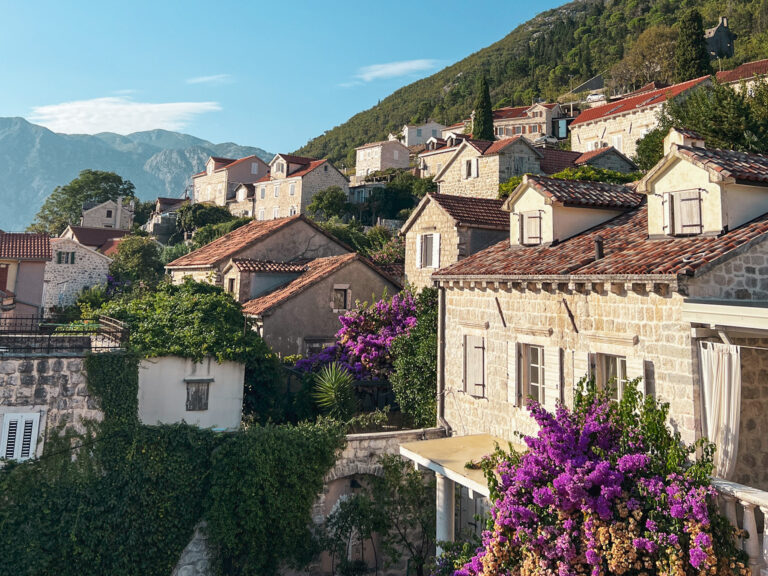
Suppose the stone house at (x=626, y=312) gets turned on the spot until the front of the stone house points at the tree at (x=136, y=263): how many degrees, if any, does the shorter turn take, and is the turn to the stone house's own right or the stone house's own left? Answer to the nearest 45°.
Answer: approximately 90° to the stone house's own right

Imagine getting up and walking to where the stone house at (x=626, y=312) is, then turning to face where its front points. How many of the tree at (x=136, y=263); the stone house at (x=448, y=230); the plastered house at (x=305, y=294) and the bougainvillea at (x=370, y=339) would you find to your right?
4

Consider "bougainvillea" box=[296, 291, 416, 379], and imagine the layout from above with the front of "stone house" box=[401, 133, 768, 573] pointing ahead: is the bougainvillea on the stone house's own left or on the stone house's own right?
on the stone house's own right

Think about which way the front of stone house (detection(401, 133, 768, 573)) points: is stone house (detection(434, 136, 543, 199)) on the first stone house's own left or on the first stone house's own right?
on the first stone house's own right

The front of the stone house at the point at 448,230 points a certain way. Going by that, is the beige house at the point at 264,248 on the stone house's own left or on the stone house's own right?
on the stone house's own right

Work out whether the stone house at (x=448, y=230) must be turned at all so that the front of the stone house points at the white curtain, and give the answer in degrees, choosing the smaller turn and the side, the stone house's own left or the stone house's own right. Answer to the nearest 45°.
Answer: approximately 45° to the stone house's own left

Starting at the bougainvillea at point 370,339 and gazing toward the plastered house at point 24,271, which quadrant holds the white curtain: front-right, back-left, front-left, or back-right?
back-left

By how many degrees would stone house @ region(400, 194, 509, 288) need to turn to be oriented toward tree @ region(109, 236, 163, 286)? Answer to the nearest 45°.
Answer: approximately 90° to its right

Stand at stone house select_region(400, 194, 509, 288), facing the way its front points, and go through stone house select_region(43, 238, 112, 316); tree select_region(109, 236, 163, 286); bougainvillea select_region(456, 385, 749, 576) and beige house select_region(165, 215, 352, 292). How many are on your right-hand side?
3

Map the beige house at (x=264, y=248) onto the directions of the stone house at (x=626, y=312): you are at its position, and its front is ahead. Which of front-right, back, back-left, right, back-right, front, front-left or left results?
right

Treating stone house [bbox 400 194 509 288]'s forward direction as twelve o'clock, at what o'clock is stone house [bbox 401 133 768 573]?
stone house [bbox 401 133 768 573] is roughly at 10 o'clock from stone house [bbox 400 194 509 288].

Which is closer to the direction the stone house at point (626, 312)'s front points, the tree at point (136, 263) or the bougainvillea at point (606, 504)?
the bougainvillea

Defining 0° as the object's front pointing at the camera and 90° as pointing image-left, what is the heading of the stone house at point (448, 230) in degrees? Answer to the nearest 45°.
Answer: approximately 45°

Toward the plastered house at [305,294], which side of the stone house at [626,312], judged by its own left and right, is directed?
right
